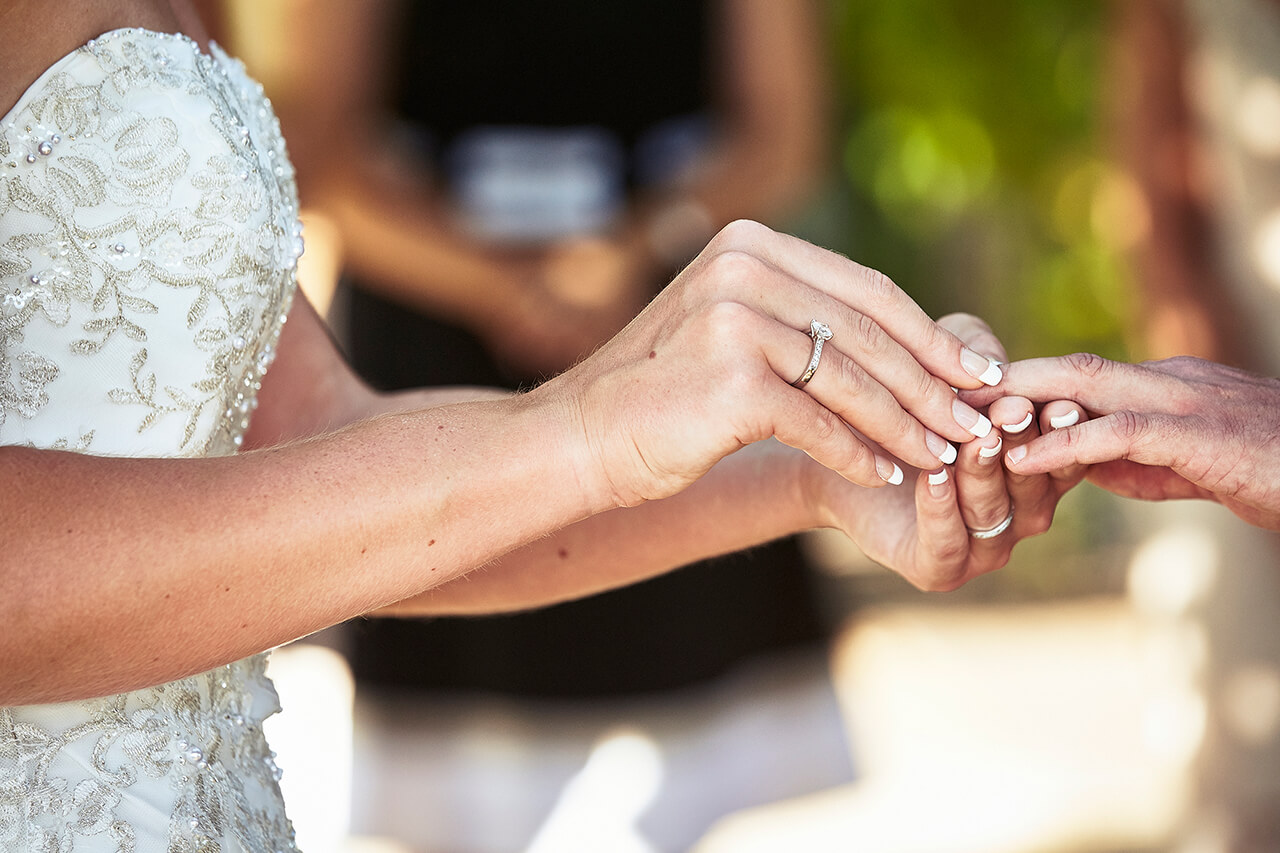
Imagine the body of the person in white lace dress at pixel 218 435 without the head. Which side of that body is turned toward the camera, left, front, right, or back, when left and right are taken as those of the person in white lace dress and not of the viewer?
right

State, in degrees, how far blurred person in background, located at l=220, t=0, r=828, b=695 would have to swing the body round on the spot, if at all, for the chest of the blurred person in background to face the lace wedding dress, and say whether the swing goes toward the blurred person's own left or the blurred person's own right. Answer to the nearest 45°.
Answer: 0° — they already face it
